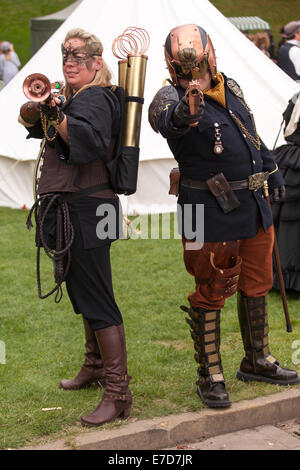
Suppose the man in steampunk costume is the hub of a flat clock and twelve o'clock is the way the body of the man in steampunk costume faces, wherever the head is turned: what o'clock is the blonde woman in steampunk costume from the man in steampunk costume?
The blonde woman in steampunk costume is roughly at 4 o'clock from the man in steampunk costume.

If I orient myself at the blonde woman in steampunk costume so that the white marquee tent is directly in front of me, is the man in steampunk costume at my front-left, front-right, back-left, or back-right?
front-right

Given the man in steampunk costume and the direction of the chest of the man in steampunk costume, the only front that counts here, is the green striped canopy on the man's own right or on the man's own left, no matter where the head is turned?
on the man's own left

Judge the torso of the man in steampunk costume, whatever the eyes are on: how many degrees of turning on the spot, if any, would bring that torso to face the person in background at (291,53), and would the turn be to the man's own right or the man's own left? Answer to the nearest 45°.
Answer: approximately 135° to the man's own left

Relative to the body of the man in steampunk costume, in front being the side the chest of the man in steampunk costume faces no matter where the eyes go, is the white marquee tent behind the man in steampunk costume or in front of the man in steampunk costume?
behind

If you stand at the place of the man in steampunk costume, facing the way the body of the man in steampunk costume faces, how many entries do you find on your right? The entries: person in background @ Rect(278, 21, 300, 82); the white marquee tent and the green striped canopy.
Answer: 0

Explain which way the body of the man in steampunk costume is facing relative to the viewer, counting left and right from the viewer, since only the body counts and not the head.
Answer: facing the viewer and to the right of the viewer

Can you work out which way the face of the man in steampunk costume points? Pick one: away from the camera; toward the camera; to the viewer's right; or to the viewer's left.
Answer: toward the camera

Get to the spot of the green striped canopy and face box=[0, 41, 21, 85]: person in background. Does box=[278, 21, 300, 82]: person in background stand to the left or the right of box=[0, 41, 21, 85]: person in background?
left
